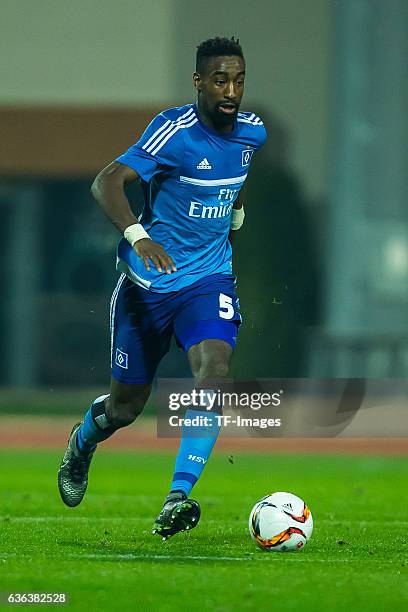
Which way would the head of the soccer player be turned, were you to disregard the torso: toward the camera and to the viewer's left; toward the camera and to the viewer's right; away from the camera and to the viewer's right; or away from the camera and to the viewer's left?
toward the camera and to the viewer's right

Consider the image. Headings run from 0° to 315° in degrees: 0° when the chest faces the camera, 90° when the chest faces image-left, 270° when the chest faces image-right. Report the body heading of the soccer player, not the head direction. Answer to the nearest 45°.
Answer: approximately 315°
